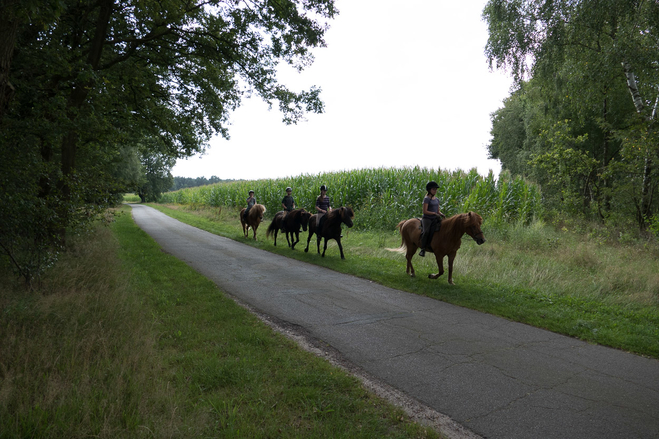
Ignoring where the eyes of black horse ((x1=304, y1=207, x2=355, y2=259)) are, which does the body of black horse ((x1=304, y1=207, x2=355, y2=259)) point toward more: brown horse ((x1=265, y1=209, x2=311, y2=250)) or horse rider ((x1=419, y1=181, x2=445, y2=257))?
the horse rider

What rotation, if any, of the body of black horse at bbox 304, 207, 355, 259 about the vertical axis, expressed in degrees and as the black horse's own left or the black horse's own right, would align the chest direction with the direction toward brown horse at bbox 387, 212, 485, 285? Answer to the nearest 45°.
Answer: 0° — it already faces it

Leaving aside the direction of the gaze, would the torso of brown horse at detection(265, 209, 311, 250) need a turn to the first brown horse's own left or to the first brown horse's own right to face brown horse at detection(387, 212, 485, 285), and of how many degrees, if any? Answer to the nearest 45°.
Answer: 0° — it already faces it

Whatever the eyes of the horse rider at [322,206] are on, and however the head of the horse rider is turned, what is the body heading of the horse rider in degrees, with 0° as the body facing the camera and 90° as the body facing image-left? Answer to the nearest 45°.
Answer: approximately 315°

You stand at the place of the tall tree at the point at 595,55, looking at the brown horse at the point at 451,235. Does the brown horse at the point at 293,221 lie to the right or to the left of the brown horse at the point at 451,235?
right

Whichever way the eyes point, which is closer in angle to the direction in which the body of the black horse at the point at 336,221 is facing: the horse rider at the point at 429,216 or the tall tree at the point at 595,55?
the horse rider
